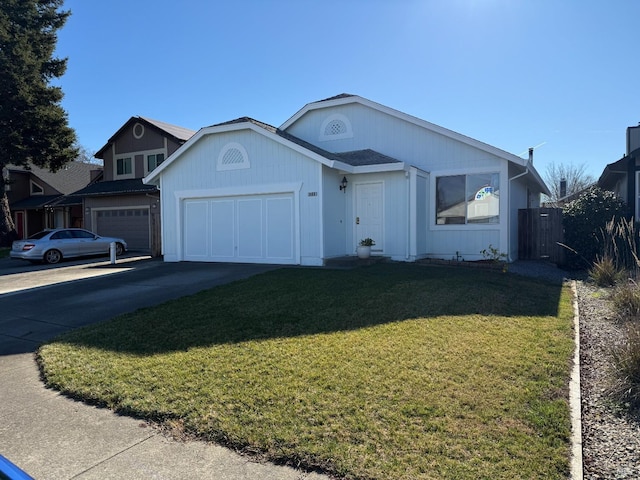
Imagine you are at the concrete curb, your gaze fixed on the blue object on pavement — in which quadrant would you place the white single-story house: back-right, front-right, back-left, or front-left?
back-right

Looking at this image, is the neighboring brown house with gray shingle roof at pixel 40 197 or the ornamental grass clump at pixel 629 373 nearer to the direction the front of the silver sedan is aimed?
the neighboring brown house with gray shingle roof

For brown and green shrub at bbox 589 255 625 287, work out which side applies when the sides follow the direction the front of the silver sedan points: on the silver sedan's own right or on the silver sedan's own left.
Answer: on the silver sedan's own right

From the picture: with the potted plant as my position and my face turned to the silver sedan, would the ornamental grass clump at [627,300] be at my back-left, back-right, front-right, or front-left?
back-left

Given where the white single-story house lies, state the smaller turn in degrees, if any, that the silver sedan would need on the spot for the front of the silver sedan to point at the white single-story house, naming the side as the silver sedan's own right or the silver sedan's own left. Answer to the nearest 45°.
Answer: approximately 90° to the silver sedan's own right
